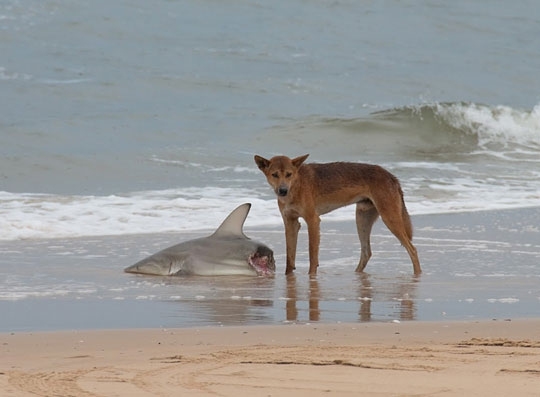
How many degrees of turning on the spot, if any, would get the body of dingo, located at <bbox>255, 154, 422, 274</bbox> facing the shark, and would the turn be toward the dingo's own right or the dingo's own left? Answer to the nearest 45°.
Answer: approximately 45° to the dingo's own left

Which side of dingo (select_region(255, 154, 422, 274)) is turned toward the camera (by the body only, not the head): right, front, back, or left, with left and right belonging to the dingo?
left
